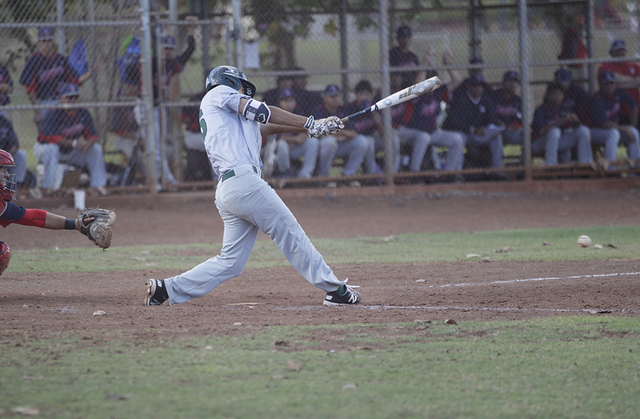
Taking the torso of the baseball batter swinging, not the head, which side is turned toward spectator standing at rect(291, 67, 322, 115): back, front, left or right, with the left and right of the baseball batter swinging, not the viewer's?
left

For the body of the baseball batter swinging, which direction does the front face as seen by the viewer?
to the viewer's right

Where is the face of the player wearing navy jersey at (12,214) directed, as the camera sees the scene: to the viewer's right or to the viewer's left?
to the viewer's right

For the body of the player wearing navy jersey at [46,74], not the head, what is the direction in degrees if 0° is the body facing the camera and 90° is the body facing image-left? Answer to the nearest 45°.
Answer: approximately 0°

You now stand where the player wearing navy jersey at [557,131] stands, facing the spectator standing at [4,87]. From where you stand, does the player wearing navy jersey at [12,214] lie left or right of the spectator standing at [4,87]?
left

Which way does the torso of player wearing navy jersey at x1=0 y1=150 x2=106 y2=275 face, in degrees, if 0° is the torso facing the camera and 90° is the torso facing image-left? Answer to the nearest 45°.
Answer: approximately 270°

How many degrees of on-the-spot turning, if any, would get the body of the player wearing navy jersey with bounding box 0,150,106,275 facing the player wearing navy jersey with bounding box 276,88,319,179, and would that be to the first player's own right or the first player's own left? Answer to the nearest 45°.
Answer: approximately 45° to the first player's own left

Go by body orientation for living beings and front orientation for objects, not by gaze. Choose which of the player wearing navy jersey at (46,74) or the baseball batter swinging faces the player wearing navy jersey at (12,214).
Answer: the player wearing navy jersey at (46,74)
